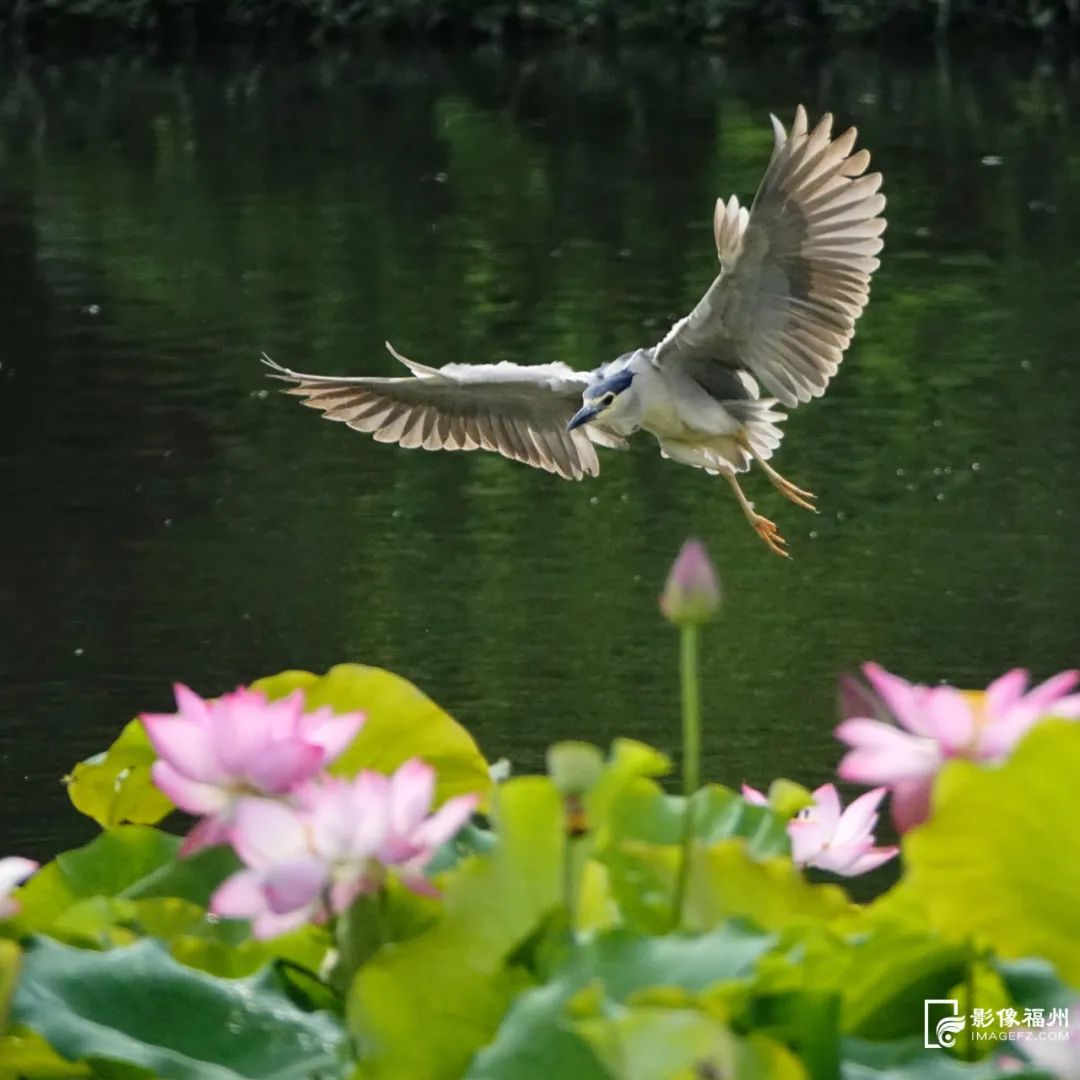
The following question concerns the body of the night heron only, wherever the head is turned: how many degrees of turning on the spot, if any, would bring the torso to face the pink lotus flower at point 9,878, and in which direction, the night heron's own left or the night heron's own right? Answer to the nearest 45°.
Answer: approximately 45° to the night heron's own left

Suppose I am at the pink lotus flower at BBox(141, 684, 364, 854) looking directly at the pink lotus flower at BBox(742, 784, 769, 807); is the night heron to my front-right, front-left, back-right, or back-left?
front-left

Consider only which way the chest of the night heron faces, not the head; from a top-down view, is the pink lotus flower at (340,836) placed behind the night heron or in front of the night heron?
in front

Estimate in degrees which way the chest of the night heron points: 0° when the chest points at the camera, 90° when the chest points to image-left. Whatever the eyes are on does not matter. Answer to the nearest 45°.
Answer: approximately 45°

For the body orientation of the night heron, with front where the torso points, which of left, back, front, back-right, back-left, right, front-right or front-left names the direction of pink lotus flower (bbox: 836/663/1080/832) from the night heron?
front-left

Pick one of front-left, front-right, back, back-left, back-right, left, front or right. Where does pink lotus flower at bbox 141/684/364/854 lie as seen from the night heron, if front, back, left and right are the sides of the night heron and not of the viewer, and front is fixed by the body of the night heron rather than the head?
front-left

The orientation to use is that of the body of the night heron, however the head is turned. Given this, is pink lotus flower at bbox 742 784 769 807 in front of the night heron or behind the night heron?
in front

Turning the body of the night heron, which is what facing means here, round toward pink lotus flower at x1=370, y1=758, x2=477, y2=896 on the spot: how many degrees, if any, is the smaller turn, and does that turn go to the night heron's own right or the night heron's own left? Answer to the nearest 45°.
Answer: approximately 45° to the night heron's own left
